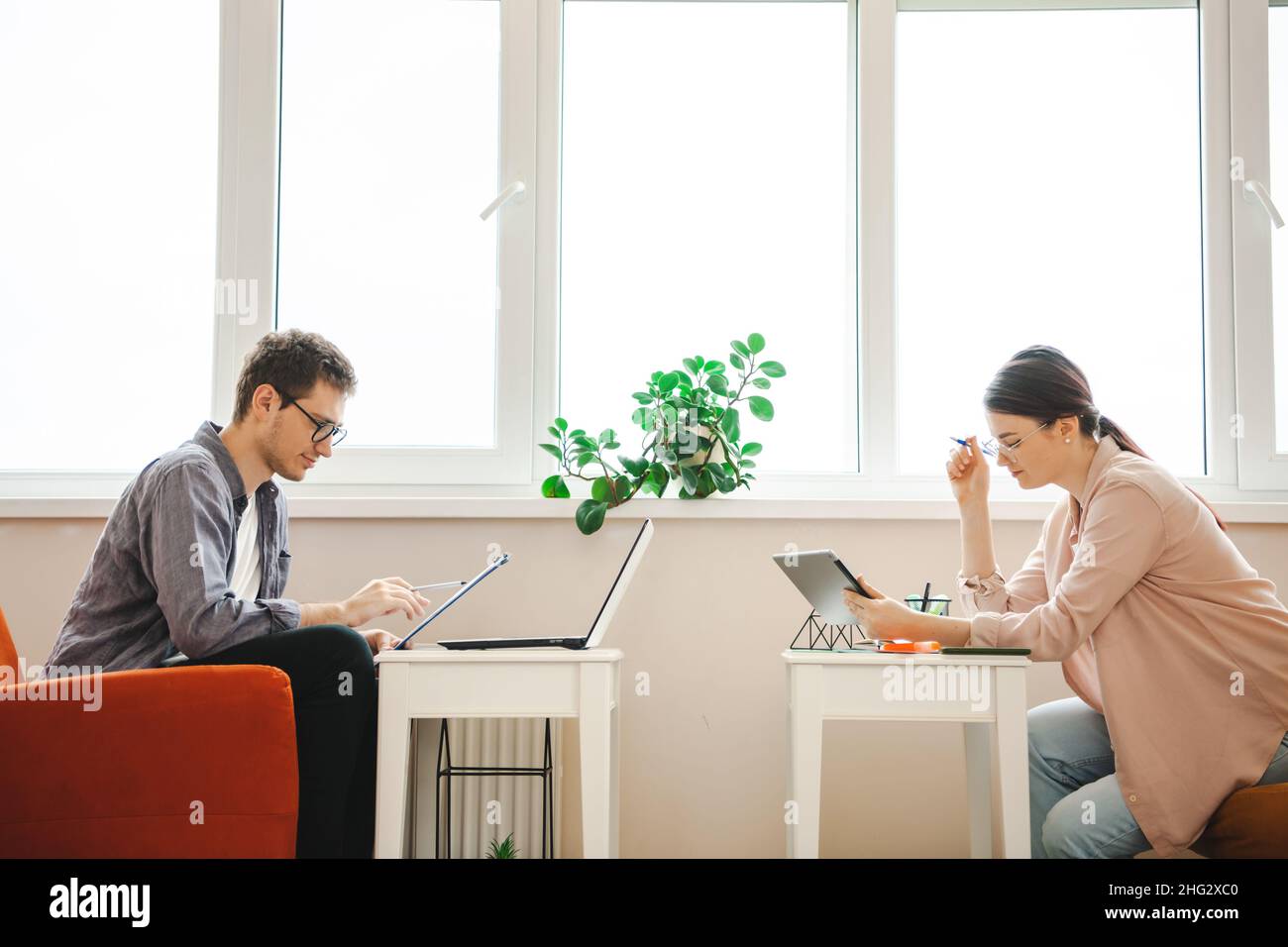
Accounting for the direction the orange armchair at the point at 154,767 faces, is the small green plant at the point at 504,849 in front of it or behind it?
in front

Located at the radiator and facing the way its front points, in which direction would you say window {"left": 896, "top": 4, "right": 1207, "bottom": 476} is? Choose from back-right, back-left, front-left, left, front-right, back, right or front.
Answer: left

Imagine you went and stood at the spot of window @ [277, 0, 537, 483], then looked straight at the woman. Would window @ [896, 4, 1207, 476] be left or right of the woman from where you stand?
left

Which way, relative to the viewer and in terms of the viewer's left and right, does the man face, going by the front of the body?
facing to the right of the viewer

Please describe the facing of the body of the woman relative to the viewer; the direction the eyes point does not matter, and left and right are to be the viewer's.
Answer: facing to the left of the viewer

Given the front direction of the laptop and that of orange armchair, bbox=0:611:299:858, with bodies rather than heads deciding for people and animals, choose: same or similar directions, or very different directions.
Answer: very different directions

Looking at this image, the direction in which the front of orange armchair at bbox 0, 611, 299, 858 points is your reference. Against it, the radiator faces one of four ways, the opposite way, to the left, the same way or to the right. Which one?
to the right

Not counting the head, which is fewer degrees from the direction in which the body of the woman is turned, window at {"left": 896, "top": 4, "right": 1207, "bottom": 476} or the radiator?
the radiator

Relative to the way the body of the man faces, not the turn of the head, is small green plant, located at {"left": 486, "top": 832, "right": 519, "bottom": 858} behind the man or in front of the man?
in front

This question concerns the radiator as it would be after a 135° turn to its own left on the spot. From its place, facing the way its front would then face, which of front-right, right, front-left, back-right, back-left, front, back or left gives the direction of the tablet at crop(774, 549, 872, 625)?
right

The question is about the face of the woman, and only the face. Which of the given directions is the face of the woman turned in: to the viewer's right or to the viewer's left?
to the viewer's left

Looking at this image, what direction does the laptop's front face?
to the viewer's left

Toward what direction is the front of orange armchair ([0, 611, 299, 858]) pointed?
to the viewer's right

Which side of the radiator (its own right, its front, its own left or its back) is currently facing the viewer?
front
